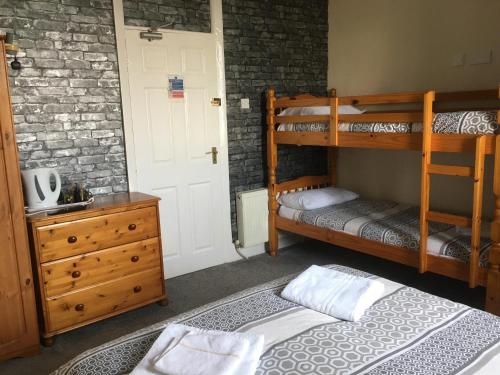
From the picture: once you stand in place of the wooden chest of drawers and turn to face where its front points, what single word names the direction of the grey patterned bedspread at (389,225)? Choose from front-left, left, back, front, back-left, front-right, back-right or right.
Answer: front-left

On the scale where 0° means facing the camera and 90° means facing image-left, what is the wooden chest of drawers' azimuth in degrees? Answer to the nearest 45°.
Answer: approximately 315°

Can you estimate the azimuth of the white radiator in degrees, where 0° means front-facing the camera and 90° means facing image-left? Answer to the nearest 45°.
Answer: approximately 315°

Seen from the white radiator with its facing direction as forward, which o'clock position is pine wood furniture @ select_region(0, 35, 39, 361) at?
The pine wood furniture is roughly at 3 o'clock from the white radiator.

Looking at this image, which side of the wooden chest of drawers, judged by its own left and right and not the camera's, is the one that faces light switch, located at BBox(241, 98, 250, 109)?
left

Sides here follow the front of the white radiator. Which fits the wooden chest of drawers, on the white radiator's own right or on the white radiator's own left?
on the white radiator's own right
